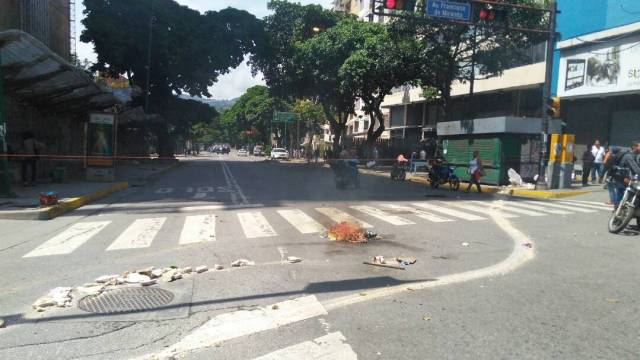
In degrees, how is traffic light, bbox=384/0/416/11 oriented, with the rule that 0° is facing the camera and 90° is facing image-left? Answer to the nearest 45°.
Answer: approximately 0°

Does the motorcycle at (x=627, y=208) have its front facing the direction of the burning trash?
yes

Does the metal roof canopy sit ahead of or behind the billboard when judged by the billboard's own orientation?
ahead

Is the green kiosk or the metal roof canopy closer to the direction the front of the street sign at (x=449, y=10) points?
the metal roof canopy

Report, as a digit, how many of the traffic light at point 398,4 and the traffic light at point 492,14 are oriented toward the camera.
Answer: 2
